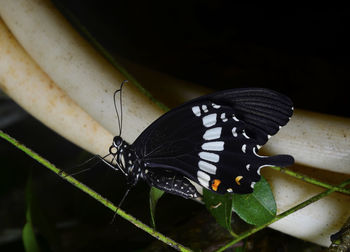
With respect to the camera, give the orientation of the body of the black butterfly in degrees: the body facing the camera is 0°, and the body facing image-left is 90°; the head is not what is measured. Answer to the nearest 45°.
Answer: approximately 90°
